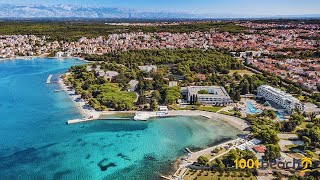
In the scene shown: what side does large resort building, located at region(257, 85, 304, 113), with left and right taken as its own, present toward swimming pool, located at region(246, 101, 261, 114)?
front

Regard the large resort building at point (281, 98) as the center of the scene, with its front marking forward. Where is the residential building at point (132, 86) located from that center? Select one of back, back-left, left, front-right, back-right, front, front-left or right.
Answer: front-right

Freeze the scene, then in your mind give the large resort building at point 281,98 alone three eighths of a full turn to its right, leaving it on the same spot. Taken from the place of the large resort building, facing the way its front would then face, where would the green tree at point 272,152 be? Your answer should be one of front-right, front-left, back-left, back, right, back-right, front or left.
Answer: back

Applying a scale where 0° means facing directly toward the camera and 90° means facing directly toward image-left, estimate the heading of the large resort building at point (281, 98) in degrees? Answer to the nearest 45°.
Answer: approximately 45°

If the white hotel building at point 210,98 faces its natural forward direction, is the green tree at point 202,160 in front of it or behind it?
in front

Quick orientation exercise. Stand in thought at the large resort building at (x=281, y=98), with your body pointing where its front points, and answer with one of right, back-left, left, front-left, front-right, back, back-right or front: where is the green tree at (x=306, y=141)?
front-left

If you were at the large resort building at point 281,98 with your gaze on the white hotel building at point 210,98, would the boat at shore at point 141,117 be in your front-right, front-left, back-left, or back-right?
front-left

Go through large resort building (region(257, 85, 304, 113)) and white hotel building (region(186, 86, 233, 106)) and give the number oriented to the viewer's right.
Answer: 0

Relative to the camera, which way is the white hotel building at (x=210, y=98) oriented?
toward the camera

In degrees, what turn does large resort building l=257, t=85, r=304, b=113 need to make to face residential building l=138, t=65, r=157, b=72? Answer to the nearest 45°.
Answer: approximately 90° to its right

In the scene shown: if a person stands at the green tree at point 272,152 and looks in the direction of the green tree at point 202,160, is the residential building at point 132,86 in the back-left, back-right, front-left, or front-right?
front-right

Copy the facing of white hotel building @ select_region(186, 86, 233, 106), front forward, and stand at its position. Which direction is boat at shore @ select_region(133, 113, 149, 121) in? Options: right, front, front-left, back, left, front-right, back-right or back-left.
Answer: front-right

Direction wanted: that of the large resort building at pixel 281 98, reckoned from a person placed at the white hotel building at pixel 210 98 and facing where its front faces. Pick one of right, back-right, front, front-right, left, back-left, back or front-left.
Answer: left

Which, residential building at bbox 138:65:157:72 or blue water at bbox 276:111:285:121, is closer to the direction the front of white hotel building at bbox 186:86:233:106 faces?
the blue water

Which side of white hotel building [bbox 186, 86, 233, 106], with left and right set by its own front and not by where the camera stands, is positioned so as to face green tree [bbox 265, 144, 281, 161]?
front

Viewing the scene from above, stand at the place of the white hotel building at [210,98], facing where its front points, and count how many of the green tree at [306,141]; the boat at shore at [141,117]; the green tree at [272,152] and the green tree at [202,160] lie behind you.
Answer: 0
